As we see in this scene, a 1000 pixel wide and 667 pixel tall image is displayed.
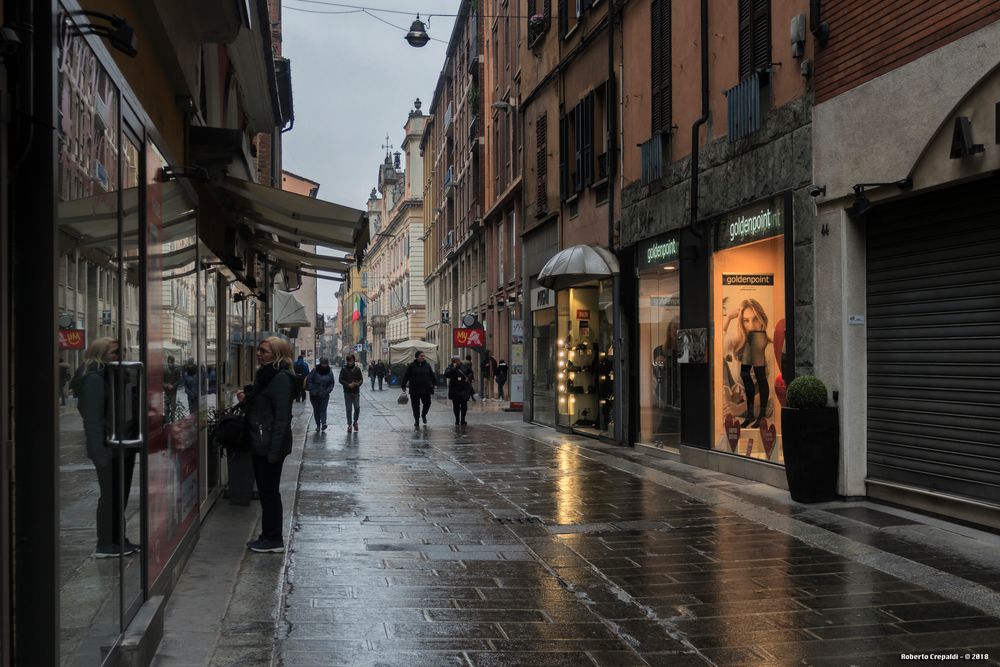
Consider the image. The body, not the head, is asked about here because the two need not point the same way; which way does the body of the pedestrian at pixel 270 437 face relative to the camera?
to the viewer's left

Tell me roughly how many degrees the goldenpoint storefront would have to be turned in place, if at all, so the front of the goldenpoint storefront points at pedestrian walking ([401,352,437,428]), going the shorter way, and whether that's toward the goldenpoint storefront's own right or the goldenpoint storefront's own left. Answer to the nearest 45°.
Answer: approximately 90° to the goldenpoint storefront's own right

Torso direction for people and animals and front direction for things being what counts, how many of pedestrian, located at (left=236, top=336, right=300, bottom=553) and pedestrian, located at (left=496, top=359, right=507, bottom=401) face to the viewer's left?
1
